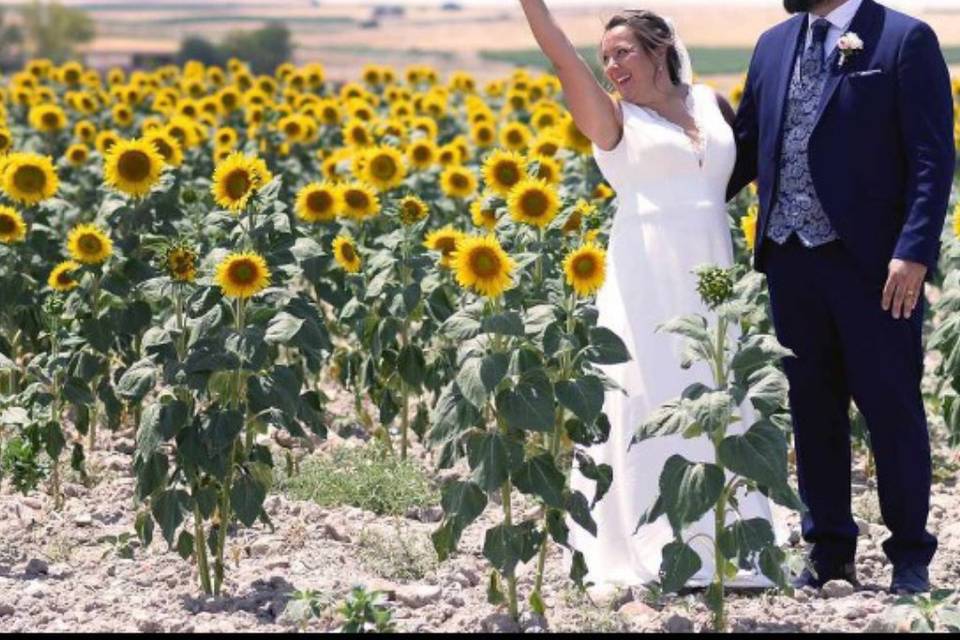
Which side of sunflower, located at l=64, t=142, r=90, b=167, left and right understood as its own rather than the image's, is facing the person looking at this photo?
front

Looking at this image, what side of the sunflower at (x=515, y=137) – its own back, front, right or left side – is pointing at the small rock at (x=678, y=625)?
front

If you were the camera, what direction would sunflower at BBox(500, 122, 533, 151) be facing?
facing the viewer

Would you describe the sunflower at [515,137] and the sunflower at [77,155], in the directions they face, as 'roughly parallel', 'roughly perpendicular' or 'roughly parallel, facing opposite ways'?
roughly parallel

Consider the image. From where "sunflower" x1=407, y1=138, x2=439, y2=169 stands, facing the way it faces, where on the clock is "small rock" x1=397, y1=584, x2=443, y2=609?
The small rock is roughly at 12 o'clock from the sunflower.

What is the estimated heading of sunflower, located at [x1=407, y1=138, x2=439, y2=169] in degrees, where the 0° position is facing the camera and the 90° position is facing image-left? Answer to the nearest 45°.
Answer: approximately 0°

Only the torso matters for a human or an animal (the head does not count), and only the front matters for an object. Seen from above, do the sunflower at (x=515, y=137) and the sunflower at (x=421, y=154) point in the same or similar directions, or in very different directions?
same or similar directions

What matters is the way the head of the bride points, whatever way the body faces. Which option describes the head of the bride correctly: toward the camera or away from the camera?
toward the camera

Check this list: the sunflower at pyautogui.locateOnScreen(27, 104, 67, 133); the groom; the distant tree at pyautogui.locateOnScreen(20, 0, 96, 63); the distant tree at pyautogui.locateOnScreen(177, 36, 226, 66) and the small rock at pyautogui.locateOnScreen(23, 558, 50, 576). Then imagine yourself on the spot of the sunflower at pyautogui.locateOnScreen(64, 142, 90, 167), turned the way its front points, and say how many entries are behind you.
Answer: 3

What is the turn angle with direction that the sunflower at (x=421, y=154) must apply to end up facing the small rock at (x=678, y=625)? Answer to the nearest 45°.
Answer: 0° — it already faces it

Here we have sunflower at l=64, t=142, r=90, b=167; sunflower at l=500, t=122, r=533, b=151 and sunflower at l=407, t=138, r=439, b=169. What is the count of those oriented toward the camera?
3

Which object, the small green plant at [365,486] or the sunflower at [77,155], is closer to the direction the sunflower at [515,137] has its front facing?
the small green plant

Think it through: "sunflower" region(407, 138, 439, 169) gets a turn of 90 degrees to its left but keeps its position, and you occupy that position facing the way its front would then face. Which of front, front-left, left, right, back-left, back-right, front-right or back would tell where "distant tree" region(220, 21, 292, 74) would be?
left
